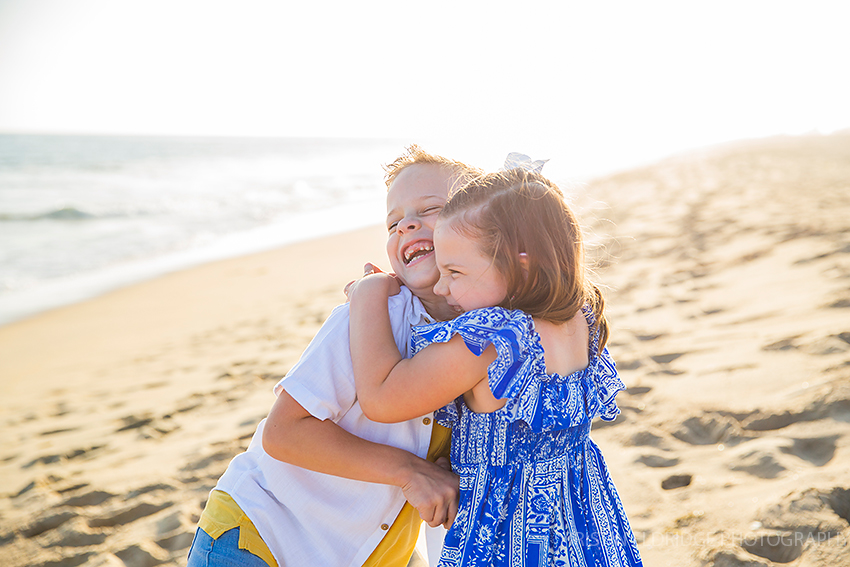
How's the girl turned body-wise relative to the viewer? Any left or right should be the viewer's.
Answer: facing away from the viewer and to the left of the viewer

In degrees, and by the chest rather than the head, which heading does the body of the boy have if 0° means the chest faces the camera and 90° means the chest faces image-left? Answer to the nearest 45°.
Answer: approximately 315°

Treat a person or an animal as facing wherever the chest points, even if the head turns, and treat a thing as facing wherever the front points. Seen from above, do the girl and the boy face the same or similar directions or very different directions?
very different directions
